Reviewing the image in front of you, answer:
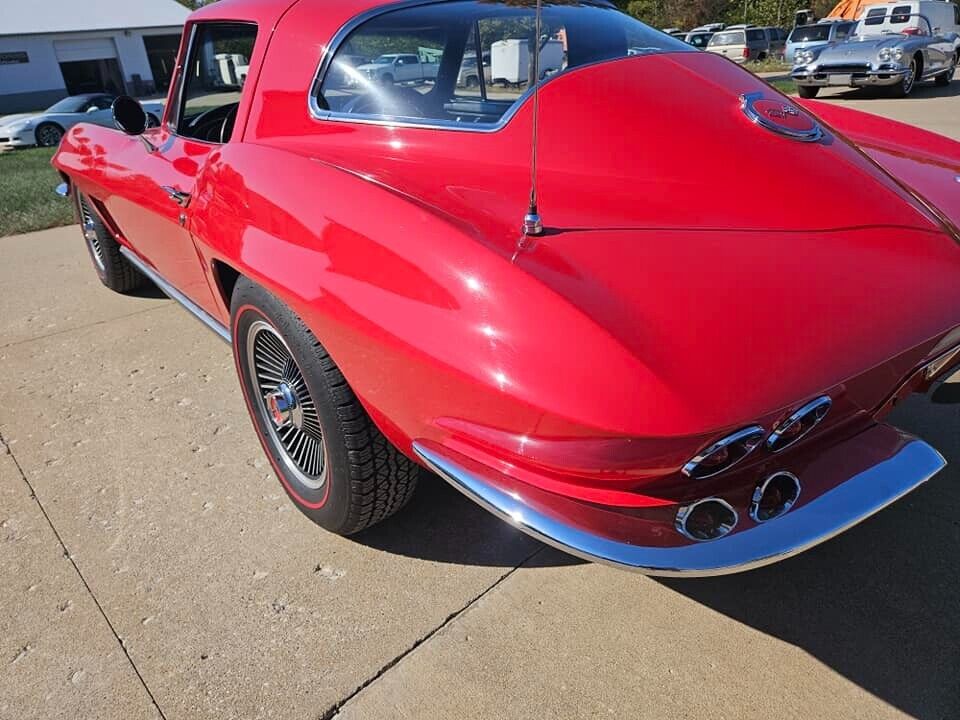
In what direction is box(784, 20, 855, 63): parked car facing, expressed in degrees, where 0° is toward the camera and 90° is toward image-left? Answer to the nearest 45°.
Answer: approximately 45°

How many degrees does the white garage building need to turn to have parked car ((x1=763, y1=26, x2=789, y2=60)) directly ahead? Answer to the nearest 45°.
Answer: approximately 45° to its left

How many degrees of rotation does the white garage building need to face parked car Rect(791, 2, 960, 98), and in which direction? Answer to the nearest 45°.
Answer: approximately 45° to its left

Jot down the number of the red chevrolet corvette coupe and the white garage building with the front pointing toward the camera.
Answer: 1

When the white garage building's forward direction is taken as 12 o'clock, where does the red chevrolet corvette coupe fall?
The red chevrolet corvette coupe is roughly at 12 o'clock from the white garage building.

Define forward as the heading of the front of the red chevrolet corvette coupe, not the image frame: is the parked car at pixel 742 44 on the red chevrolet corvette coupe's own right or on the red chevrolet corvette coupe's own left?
on the red chevrolet corvette coupe's own right
